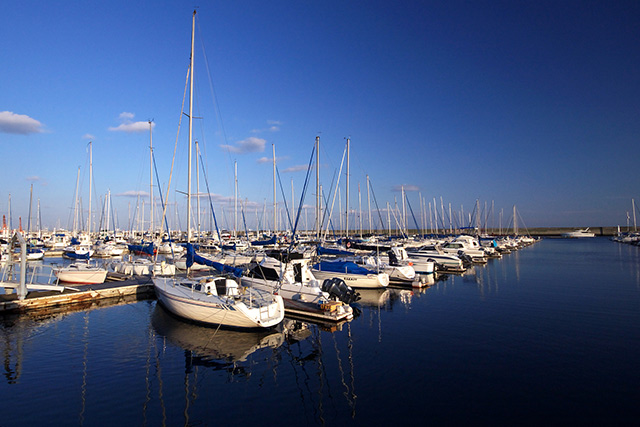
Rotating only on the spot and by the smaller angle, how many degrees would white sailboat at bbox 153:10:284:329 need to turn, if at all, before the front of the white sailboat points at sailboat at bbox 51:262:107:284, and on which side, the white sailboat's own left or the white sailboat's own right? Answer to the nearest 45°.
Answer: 0° — it already faces it

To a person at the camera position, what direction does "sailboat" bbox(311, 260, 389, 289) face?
facing away from the viewer and to the left of the viewer

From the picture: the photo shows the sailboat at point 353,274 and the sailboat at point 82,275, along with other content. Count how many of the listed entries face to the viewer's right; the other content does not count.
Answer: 0

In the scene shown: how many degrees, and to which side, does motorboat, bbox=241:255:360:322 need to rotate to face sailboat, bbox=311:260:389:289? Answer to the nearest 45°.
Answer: approximately 90° to its right

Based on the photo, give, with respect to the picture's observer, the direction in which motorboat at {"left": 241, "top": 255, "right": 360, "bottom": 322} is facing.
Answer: facing away from the viewer and to the left of the viewer

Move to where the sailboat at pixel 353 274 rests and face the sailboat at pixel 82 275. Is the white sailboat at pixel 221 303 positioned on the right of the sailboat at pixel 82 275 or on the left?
left

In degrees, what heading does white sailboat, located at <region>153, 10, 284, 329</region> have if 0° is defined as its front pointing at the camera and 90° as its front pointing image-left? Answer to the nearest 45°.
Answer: approximately 135°

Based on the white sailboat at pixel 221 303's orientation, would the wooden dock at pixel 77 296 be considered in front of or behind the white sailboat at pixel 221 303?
in front

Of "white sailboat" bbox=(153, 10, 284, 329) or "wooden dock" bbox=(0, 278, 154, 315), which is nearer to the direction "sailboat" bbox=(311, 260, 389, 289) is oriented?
the wooden dock
